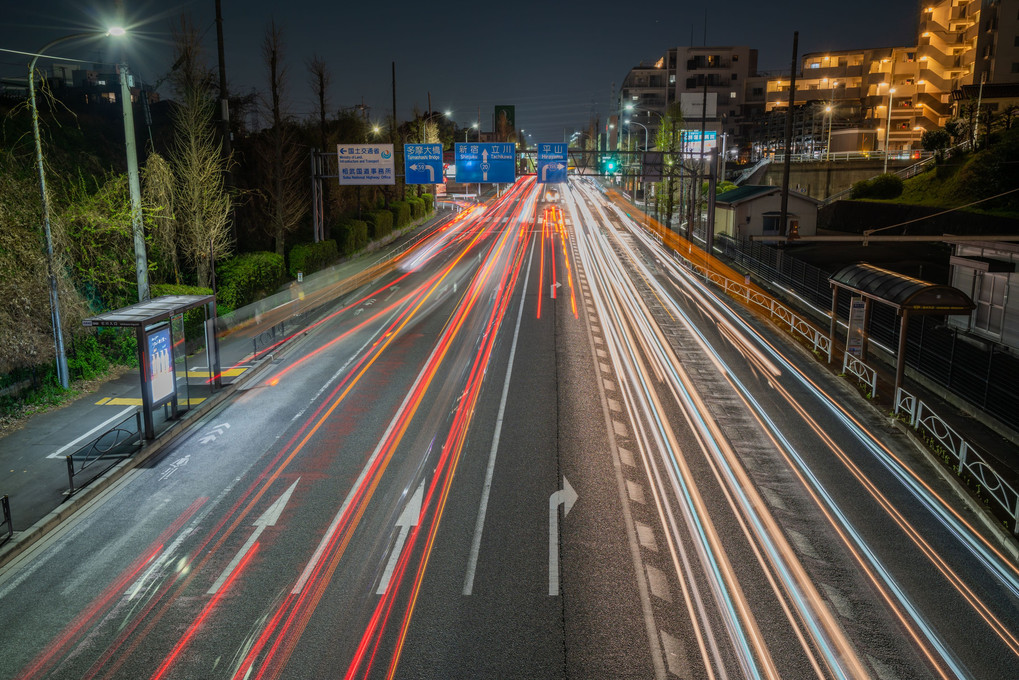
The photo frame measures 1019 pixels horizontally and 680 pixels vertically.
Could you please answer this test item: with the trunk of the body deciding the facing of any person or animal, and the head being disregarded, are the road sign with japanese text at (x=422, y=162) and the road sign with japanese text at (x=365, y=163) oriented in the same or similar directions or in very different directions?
same or similar directions

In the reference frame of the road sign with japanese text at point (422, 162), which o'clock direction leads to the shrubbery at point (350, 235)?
The shrubbery is roughly at 4 o'clock from the road sign with japanese text.

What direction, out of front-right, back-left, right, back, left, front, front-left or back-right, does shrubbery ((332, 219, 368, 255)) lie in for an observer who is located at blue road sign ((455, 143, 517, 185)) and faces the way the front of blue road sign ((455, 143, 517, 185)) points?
right

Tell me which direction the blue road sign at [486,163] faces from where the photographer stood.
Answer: facing the viewer

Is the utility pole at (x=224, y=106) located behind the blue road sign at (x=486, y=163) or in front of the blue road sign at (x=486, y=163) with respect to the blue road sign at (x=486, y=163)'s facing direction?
in front

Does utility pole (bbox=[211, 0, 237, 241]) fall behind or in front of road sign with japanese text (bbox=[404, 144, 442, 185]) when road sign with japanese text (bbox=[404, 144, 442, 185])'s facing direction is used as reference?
in front

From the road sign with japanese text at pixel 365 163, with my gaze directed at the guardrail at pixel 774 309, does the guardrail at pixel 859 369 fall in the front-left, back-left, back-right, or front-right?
front-right

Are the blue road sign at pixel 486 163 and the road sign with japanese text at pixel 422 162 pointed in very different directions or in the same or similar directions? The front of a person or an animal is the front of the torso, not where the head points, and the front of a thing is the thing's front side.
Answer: same or similar directions

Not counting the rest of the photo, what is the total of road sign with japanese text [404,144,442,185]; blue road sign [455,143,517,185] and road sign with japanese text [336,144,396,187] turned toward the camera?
3

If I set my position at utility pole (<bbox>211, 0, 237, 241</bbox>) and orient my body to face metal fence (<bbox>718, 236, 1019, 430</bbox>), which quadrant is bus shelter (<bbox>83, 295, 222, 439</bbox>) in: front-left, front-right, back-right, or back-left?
front-right

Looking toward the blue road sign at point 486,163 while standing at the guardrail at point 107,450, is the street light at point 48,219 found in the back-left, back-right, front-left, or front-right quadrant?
front-left

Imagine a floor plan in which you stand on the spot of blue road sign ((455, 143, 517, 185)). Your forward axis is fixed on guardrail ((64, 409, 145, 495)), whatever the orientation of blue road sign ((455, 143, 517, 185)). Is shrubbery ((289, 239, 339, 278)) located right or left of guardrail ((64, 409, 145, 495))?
right

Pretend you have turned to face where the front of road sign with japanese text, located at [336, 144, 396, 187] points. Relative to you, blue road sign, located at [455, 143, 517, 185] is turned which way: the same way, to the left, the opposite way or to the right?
the same way

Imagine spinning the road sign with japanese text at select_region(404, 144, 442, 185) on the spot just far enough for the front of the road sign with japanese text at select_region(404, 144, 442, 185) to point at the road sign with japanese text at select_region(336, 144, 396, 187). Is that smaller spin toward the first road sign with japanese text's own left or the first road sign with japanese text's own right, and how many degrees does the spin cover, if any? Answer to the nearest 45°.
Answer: approximately 45° to the first road sign with japanese text's own right

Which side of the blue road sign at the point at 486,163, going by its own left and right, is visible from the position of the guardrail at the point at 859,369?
front

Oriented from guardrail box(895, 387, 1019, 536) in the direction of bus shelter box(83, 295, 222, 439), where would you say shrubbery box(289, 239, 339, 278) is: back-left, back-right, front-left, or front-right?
front-right

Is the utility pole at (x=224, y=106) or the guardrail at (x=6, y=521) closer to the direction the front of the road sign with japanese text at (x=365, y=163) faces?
the guardrail

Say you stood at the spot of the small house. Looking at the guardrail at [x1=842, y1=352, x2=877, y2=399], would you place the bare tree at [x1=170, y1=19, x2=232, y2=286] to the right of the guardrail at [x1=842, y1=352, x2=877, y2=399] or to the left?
right

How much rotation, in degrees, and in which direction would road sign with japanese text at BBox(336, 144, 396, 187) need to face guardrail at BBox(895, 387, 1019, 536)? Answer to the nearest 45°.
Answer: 0° — it already faces it
